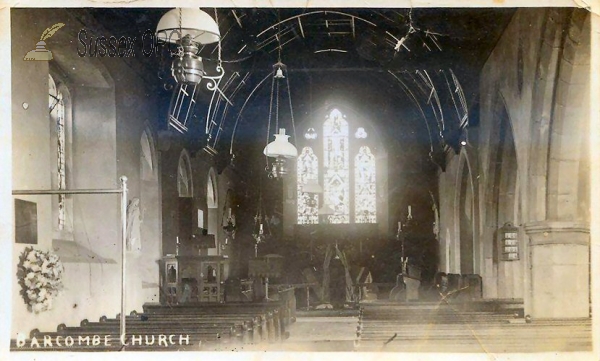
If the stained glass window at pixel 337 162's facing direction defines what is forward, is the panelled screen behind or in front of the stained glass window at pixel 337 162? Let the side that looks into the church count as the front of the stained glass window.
in front

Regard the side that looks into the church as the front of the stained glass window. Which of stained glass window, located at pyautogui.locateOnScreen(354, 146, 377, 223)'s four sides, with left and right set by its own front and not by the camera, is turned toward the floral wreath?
front

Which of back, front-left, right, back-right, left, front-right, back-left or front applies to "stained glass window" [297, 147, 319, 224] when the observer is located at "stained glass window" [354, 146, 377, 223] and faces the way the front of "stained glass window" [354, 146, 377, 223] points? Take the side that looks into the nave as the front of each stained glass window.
right
